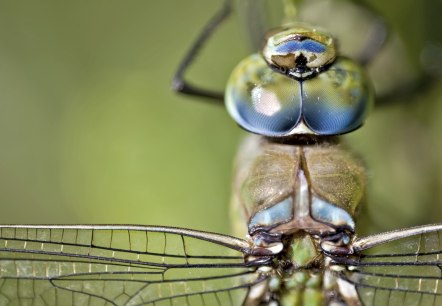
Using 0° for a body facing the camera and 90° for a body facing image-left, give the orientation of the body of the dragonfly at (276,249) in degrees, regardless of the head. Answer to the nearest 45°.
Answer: approximately 180°
